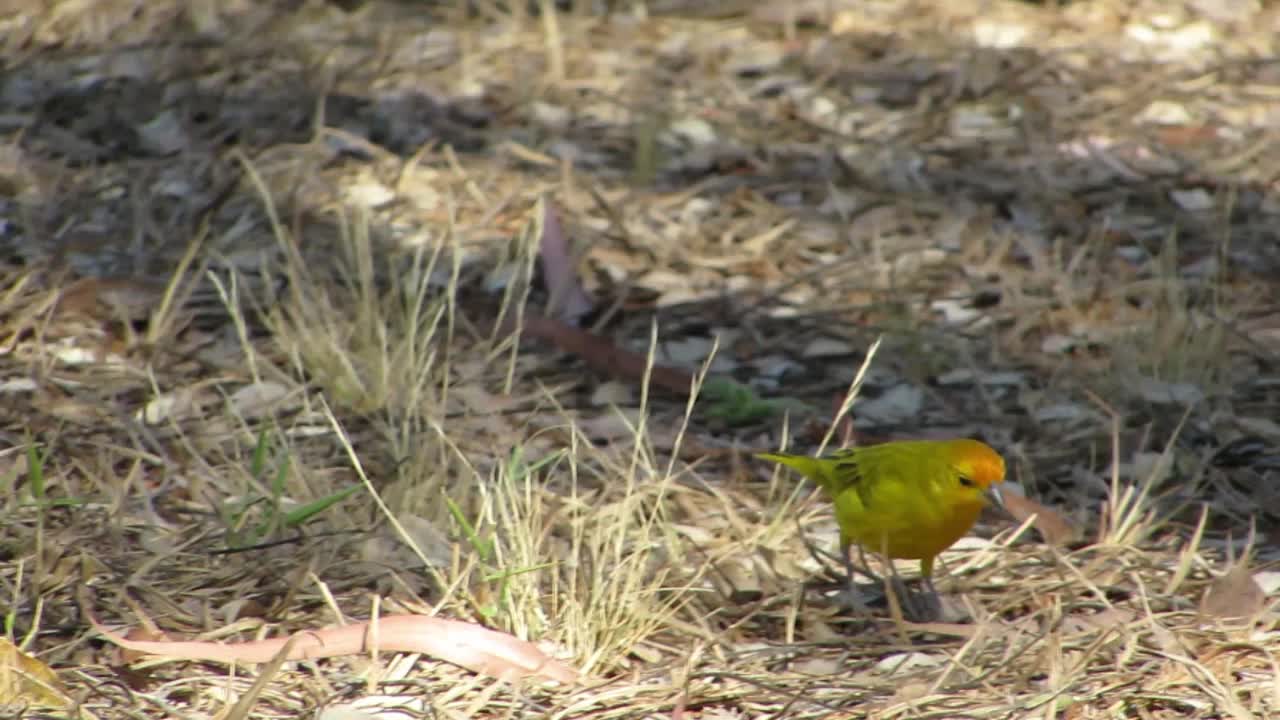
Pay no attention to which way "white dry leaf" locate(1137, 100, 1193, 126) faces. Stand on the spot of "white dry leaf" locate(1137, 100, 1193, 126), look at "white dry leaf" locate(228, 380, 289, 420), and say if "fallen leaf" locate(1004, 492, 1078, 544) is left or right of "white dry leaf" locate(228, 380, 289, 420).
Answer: left

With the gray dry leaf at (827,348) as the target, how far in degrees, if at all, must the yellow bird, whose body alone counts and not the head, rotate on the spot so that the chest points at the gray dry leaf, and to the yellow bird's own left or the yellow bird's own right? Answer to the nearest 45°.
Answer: approximately 135° to the yellow bird's own left

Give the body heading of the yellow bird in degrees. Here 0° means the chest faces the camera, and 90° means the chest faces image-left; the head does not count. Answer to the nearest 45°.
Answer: approximately 315°

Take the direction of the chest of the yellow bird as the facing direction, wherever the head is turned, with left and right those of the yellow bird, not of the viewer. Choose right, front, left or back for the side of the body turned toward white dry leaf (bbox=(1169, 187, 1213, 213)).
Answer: left

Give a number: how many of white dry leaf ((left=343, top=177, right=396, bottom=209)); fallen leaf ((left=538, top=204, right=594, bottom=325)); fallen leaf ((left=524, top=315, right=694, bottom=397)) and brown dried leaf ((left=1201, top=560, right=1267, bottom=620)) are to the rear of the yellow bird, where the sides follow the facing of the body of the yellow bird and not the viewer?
3

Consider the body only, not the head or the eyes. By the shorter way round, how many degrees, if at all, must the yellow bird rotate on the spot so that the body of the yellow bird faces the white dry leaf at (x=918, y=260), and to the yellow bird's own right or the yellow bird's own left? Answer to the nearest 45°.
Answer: approximately 135° to the yellow bird's own left

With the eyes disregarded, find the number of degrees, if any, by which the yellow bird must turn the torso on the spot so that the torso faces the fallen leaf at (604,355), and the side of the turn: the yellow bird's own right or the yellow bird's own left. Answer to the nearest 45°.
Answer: approximately 180°

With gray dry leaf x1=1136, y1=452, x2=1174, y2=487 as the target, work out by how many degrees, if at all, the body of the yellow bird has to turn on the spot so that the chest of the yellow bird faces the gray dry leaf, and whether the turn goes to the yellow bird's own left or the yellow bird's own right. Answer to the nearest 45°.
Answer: approximately 90° to the yellow bird's own left

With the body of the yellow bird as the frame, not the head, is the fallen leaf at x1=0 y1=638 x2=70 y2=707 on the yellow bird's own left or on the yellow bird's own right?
on the yellow bird's own right
